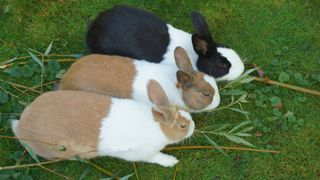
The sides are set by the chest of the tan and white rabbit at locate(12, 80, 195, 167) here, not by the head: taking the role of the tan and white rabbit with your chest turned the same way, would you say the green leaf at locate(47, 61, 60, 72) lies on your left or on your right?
on your left

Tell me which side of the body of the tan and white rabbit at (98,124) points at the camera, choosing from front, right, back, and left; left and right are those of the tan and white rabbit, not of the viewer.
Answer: right

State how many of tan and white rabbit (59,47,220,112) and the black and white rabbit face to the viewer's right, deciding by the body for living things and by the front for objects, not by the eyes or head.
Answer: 2

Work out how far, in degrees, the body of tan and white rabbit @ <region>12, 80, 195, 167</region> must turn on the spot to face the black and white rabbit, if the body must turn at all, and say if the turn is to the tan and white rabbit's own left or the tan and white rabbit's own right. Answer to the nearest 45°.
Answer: approximately 45° to the tan and white rabbit's own left

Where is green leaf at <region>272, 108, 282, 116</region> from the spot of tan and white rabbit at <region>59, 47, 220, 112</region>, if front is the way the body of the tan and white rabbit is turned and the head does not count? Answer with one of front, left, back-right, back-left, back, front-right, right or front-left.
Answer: front

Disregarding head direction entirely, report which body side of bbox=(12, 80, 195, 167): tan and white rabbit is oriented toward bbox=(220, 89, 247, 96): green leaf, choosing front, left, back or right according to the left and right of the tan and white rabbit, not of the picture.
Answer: front

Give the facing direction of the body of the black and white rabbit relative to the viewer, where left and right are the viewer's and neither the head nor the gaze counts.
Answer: facing to the right of the viewer

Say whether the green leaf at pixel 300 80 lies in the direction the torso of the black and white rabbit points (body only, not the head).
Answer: yes

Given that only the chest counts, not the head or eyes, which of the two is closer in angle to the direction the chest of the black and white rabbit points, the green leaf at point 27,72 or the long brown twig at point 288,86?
the long brown twig

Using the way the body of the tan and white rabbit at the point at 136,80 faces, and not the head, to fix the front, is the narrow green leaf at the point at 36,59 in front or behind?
behind

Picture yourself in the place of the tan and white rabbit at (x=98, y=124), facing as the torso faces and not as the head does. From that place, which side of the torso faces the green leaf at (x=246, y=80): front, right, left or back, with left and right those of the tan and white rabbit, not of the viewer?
front

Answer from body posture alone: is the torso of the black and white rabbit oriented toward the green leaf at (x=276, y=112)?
yes

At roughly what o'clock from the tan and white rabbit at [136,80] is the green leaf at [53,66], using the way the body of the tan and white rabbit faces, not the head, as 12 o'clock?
The green leaf is roughly at 7 o'clock from the tan and white rabbit.

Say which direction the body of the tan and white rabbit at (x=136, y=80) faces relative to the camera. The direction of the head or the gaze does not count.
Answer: to the viewer's right

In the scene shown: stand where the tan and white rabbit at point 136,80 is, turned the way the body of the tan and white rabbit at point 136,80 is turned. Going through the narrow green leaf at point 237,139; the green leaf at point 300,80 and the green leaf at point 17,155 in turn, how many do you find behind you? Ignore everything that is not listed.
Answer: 1

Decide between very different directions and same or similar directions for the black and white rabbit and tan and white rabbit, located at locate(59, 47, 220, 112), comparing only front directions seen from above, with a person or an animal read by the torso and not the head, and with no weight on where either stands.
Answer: same or similar directions

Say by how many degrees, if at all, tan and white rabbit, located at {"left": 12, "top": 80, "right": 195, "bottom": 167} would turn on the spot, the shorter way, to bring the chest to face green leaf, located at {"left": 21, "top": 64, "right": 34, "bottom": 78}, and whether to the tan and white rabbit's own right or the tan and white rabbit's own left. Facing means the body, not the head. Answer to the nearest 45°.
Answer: approximately 135° to the tan and white rabbit's own left
